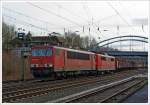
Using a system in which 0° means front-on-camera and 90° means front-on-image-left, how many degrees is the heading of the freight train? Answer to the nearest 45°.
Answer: approximately 45°
